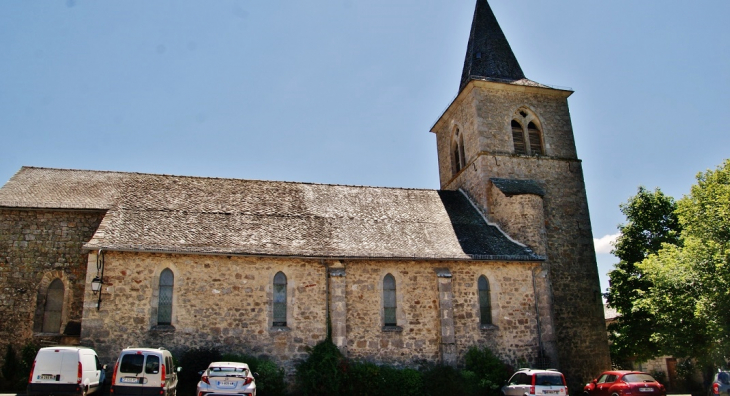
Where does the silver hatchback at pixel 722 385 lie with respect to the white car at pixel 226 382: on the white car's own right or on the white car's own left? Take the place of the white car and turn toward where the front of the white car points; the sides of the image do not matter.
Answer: on the white car's own right

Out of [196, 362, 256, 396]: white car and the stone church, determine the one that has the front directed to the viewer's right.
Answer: the stone church

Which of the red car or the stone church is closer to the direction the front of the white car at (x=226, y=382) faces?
the stone church

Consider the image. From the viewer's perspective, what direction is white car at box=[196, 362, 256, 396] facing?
away from the camera

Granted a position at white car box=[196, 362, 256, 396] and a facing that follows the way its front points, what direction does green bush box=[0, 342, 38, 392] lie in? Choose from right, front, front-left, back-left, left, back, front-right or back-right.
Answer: front-left

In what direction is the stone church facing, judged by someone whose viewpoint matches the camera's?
facing to the right of the viewer

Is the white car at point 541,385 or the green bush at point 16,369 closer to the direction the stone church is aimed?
the white car

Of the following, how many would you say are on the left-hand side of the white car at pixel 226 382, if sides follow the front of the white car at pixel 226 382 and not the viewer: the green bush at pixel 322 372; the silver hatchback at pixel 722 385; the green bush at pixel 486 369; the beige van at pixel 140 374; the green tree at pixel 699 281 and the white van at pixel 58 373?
2

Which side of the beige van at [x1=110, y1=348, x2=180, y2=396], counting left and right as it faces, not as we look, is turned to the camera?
back

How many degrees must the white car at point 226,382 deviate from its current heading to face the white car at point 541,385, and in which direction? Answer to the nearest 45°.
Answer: approximately 90° to its right

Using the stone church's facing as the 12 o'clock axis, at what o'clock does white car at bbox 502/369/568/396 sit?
The white car is roughly at 10 o'clock from the stone church.

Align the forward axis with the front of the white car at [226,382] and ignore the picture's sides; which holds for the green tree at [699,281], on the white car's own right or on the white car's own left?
on the white car's own right
